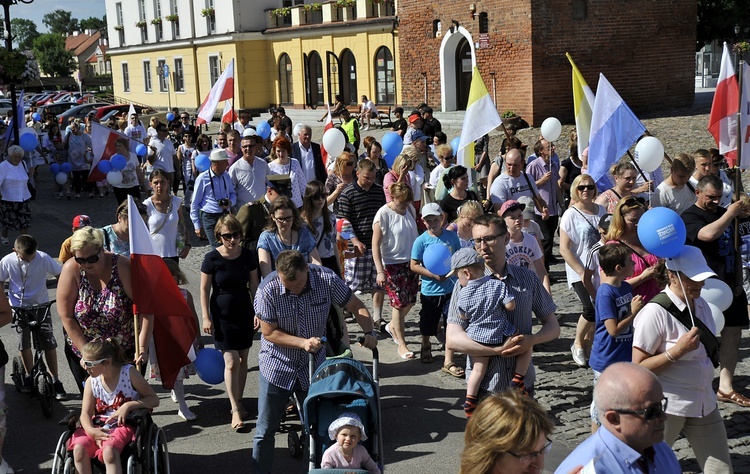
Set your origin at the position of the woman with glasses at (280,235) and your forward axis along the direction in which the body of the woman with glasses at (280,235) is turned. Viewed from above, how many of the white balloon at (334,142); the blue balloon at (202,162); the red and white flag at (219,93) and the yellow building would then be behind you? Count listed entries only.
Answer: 4

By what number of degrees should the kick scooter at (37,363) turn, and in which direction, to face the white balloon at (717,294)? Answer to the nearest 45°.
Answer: approximately 45° to its left

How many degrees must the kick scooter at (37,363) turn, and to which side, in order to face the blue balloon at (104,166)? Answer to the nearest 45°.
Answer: approximately 180°

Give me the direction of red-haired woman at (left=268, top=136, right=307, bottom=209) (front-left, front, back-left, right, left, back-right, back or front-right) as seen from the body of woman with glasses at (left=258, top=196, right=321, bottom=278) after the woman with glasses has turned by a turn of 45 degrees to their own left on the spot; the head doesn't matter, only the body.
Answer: back-left

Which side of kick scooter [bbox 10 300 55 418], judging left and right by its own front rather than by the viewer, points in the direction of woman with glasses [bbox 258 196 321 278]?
left

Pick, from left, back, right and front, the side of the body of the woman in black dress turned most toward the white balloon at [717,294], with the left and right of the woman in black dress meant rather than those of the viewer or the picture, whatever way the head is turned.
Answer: left

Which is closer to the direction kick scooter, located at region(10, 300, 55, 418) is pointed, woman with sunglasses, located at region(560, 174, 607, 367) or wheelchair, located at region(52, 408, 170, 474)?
the wheelchair

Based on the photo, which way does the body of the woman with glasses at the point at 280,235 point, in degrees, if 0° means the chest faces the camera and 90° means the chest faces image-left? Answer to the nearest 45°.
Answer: approximately 0°

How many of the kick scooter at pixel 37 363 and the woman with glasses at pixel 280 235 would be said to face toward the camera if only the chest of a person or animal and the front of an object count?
2

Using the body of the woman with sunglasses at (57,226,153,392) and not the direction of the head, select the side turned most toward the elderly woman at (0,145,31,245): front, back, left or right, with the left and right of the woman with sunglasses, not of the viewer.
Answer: back

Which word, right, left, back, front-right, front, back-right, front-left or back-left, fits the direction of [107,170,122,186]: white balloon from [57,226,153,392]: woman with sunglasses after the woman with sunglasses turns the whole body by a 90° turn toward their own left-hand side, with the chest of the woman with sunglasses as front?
left
